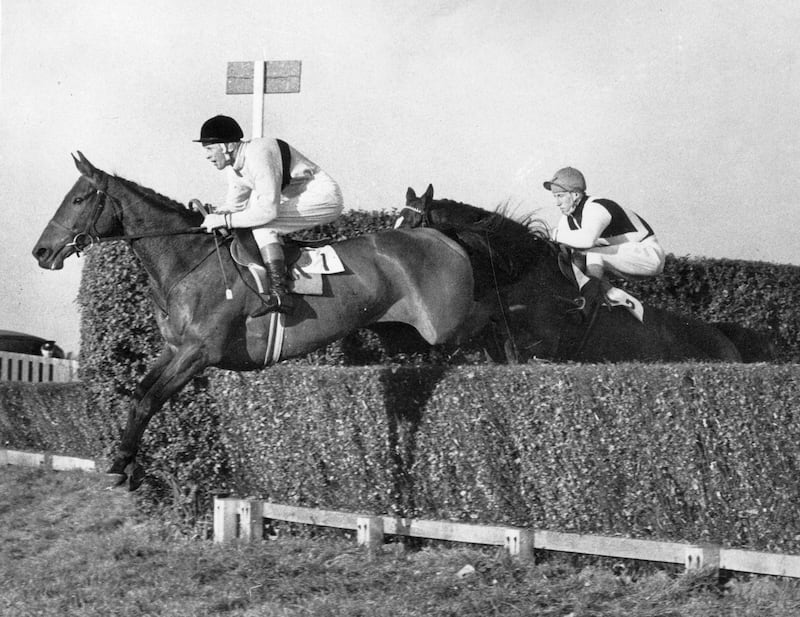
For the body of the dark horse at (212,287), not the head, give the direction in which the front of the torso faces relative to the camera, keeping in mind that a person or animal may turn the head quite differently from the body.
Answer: to the viewer's left

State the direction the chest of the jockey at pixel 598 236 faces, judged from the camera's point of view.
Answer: to the viewer's left

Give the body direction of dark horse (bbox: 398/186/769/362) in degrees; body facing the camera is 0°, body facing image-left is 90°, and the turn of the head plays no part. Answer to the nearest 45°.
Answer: approximately 90°

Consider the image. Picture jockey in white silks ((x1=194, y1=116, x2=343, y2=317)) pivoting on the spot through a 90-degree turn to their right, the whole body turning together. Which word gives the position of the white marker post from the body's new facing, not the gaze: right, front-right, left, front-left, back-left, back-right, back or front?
front

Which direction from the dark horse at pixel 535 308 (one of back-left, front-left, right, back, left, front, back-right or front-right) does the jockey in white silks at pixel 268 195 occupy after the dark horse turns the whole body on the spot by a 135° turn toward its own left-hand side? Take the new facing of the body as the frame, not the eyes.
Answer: right

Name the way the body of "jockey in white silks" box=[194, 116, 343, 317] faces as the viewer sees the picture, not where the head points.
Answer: to the viewer's left

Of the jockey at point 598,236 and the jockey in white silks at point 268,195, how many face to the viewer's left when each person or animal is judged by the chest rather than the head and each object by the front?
2

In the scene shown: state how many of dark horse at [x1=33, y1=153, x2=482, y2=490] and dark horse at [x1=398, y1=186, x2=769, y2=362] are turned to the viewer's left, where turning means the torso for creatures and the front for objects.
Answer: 2

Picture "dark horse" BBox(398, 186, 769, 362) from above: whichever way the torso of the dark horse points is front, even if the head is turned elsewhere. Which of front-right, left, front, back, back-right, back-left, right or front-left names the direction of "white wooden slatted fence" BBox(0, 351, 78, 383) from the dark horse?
front-right

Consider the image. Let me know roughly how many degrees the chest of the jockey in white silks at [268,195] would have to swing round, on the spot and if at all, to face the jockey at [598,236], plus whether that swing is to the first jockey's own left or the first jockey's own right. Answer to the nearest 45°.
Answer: approximately 135° to the first jockey's own right
